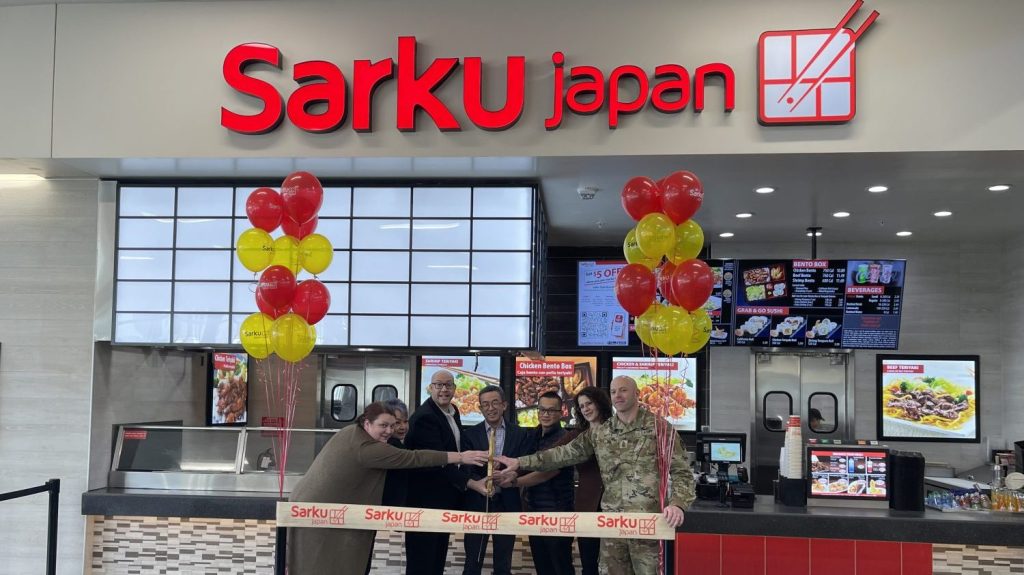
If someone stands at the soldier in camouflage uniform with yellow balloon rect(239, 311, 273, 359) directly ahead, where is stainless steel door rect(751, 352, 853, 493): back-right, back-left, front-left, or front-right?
back-right

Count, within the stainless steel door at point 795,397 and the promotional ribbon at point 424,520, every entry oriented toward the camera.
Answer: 2
